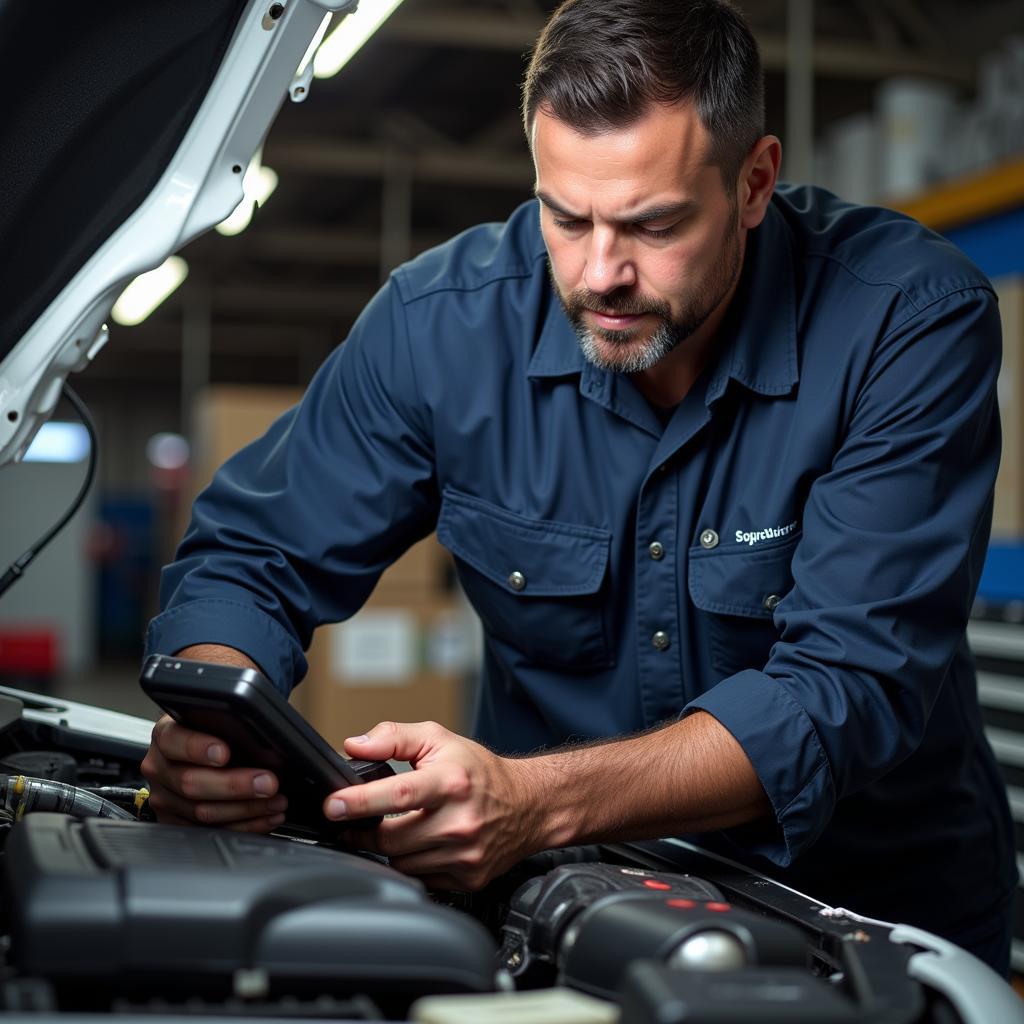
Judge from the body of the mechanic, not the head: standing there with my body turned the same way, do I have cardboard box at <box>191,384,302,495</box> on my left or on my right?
on my right

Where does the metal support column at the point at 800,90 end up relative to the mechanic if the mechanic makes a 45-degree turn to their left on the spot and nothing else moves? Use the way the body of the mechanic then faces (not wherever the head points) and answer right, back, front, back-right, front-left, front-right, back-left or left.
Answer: back

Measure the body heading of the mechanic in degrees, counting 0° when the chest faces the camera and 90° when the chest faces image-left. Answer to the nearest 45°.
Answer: approximately 45°

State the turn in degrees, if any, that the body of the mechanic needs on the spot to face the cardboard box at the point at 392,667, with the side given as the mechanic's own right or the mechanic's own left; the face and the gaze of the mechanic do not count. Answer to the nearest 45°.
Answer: approximately 135° to the mechanic's own right

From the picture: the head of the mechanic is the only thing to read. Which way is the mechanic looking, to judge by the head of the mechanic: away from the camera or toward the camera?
toward the camera
